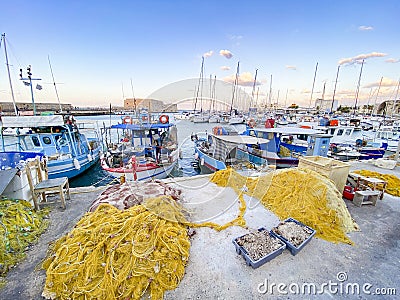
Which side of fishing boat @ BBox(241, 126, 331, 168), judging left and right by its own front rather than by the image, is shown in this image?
left

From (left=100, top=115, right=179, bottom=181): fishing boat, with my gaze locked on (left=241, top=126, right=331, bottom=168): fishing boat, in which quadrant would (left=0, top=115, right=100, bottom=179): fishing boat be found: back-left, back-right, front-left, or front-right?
back-left

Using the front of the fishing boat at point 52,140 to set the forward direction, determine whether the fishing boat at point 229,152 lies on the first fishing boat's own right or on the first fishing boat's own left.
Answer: on the first fishing boat's own right

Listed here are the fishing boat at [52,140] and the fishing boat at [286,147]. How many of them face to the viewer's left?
1
